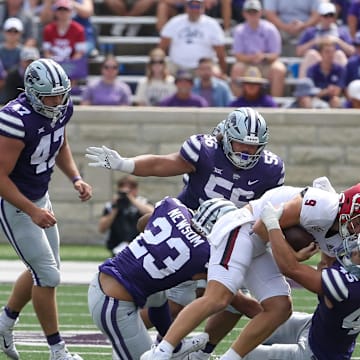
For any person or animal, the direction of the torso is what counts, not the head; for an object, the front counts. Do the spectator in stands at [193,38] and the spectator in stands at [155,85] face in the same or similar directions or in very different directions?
same or similar directions

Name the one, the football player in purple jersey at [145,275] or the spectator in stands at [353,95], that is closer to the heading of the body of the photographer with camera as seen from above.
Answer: the football player in purple jersey

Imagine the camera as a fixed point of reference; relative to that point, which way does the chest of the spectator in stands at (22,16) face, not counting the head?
toward the camera

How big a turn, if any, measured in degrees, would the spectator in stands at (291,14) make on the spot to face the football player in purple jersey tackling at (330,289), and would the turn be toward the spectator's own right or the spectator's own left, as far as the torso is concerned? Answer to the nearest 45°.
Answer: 0° — they already face them

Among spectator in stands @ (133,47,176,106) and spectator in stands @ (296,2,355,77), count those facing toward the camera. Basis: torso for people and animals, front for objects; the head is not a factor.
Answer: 2

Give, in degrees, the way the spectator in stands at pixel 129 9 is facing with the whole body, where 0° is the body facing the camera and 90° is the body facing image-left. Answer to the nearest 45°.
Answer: approximately 0°

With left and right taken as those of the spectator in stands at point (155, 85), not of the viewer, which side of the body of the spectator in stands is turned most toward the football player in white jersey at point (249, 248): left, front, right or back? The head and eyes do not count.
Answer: front

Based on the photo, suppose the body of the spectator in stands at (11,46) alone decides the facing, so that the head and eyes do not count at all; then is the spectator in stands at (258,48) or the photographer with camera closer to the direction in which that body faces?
the photographer with camera

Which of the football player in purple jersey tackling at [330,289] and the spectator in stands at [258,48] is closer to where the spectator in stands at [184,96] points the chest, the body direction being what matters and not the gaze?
the football player in purple jersey tackling

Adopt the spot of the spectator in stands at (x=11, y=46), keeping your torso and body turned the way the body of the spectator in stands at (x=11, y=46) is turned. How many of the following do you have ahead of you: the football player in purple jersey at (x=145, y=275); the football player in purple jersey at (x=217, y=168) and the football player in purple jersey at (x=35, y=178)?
3

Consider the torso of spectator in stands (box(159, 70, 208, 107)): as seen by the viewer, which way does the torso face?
toward the camera

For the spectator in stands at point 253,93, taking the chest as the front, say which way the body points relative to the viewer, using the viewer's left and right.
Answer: facing the viewer

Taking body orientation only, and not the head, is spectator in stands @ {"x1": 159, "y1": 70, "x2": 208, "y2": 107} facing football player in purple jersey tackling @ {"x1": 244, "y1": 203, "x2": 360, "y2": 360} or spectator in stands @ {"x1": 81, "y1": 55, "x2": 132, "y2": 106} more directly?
the football player in purple jersey tackling

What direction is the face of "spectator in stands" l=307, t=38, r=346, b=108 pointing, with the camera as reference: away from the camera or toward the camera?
toward the camera

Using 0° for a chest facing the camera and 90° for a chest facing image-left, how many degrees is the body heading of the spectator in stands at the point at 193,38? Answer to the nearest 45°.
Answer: approximately 0°
